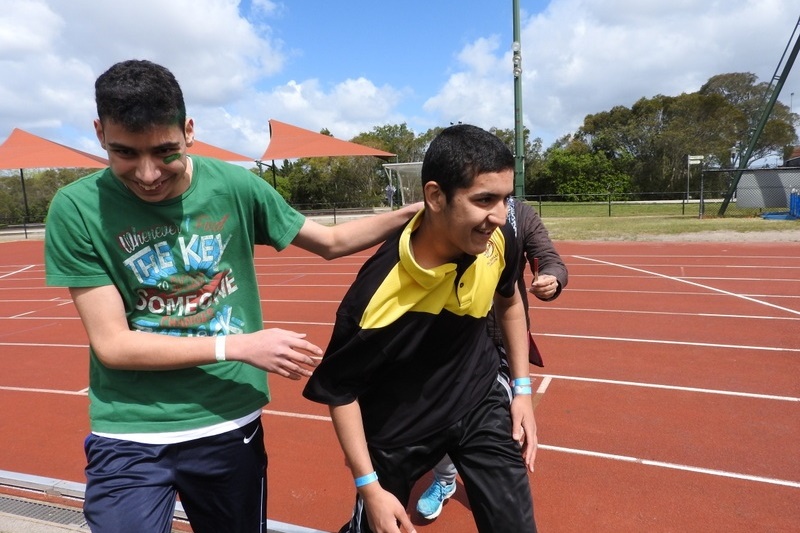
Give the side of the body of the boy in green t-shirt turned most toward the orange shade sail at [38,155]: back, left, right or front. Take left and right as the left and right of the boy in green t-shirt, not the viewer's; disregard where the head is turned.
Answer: back

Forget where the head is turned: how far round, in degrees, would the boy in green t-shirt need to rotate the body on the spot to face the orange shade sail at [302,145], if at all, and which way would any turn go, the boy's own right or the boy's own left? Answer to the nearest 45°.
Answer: approximately 180°

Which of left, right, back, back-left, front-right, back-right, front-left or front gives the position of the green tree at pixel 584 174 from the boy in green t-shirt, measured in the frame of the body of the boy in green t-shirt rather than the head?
back-left

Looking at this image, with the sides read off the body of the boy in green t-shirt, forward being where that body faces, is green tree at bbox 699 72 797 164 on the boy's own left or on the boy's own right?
on the boy's own left

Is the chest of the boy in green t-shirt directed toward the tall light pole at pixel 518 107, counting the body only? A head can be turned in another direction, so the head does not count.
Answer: no

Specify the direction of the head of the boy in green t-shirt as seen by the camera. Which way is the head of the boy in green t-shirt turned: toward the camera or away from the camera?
toward the camera

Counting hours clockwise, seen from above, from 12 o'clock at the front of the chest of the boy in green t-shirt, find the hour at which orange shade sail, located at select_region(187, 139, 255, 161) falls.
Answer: The orange shade sail is roughly at 6 o'clock from the boy in green t-shirt.

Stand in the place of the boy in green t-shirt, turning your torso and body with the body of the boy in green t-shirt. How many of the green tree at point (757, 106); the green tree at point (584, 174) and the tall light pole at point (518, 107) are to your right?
0

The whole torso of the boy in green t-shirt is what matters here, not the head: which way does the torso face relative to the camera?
toward the camera
